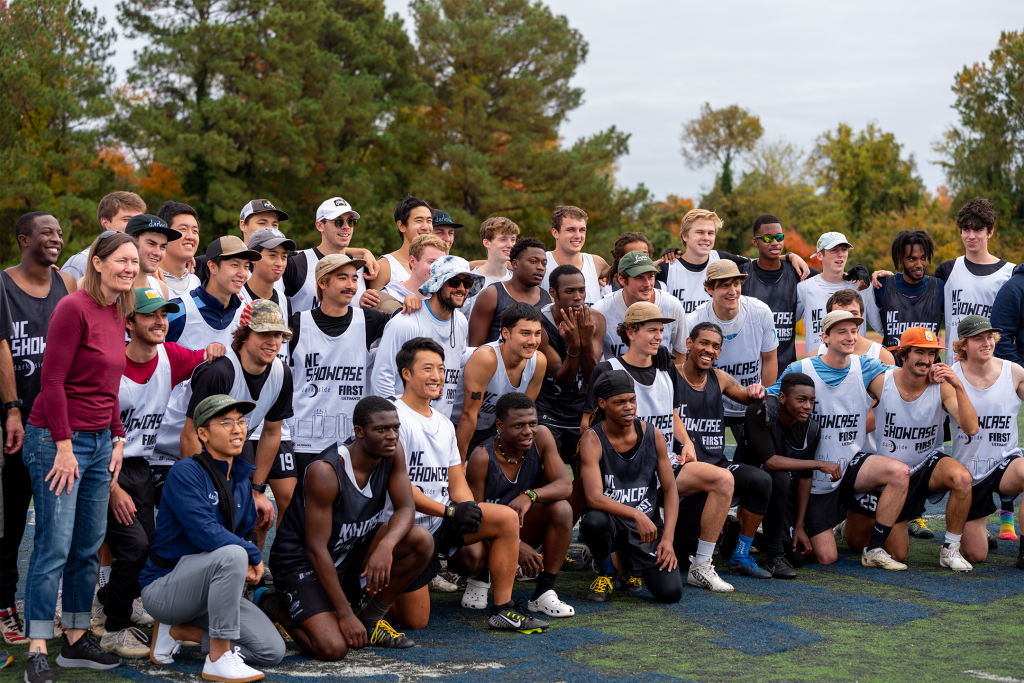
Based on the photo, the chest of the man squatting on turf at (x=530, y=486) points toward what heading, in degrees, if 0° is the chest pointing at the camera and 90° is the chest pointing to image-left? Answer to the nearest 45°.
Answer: approximately 315°

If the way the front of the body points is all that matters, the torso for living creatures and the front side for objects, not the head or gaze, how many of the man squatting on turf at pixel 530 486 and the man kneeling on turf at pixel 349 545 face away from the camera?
0

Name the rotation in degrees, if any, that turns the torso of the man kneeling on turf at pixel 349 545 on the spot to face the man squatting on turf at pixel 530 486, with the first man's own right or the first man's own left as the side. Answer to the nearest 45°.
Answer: approximately 90° to the first man's own left

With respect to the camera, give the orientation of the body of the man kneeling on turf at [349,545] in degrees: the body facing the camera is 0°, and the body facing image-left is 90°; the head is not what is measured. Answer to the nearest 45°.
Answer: approximately 315°

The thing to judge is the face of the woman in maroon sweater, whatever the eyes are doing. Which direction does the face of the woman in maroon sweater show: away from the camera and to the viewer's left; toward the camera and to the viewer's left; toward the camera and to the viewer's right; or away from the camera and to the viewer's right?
toward the camera and to the viewer's right

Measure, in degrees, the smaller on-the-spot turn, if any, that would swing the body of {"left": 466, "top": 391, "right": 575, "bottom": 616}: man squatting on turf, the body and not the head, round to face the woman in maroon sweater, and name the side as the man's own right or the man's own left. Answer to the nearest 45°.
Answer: approximately 90° to the man's own right

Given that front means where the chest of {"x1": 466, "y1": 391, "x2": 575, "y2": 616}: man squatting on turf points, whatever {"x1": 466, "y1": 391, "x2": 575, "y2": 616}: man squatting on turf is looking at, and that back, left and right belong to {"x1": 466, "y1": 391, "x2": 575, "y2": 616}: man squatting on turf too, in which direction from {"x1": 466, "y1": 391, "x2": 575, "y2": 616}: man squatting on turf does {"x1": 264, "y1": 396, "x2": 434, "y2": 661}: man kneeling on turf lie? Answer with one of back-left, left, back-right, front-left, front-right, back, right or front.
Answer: right
